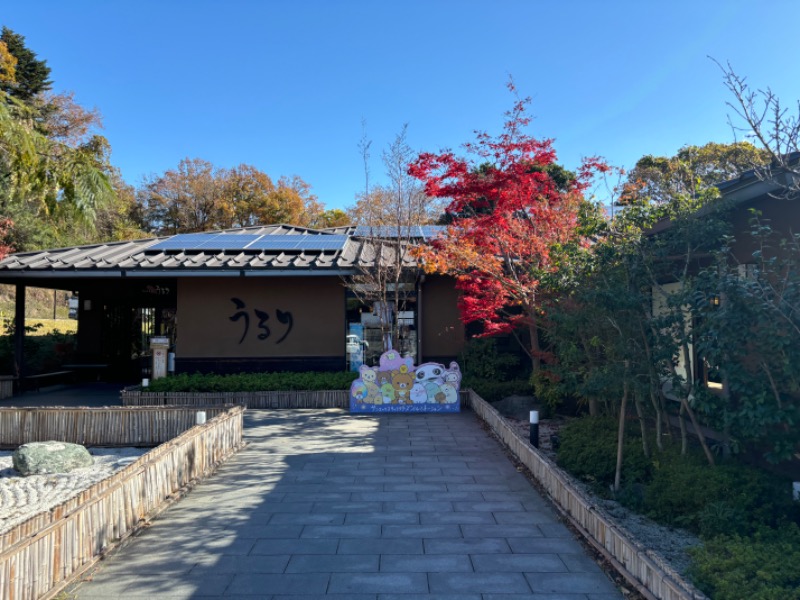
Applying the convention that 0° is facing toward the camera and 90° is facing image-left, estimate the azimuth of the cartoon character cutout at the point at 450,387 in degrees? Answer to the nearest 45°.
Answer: approximately 0°

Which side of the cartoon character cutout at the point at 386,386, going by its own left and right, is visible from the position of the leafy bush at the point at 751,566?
front

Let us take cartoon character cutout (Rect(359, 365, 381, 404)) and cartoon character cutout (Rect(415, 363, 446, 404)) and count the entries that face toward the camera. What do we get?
2

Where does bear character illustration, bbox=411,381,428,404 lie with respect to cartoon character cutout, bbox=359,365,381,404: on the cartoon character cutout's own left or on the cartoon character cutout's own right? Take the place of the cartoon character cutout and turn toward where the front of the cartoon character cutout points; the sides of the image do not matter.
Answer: on the cartoon character cutout's own left
